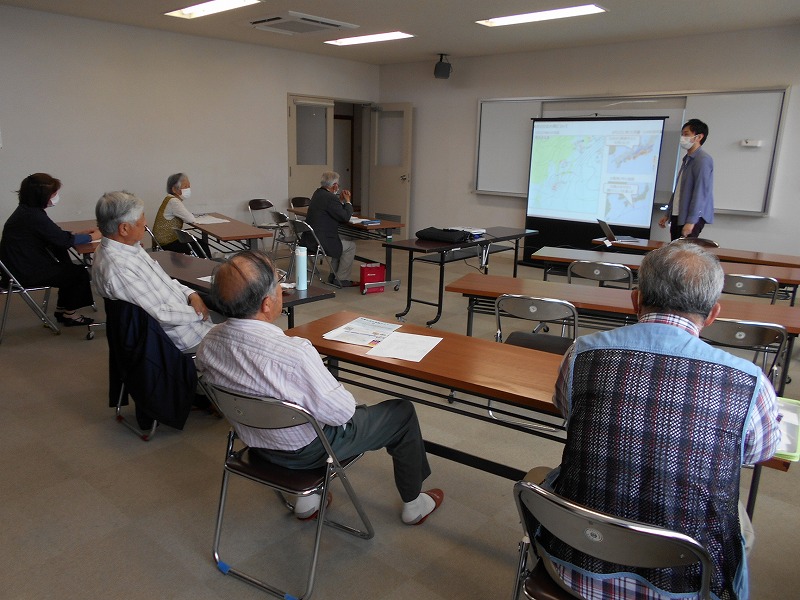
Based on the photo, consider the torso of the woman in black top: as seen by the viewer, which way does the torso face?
to the viewer's right

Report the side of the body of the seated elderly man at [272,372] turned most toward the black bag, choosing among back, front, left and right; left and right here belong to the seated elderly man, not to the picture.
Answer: front

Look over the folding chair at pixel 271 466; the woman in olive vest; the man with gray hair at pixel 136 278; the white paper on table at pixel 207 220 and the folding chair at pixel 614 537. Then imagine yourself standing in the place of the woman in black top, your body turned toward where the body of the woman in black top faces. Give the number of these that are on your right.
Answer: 3

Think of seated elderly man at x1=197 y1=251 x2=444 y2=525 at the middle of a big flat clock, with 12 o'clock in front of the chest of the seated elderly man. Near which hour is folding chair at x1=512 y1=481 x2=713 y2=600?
The folding chair is roughly at 3 o'clock from the seated elderly man.

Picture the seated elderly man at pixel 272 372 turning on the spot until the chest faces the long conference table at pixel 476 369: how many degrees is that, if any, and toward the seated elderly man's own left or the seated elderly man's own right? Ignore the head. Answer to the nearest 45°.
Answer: approximately 45° to the seated elderly man's own right

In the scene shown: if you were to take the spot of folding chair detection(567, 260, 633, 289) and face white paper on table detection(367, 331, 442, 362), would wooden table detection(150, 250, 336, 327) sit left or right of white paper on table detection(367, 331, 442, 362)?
right

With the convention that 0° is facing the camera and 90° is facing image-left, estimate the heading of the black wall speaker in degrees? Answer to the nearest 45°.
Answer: approximately 0°

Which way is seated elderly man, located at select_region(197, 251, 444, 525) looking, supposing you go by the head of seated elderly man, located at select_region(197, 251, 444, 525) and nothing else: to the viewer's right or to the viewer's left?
to the viewer's right

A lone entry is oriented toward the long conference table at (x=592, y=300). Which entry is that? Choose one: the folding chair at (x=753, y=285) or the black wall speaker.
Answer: the black wall speaker

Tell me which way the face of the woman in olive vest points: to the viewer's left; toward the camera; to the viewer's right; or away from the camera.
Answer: to the viewer's right

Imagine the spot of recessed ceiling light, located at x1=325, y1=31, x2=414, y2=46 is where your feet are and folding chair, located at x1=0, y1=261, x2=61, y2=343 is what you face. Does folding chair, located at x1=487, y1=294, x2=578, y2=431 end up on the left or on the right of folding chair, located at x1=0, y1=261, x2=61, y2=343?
left

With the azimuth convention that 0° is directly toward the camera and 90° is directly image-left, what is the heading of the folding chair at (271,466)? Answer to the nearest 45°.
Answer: approximately 225°

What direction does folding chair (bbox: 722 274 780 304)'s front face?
away from the camera

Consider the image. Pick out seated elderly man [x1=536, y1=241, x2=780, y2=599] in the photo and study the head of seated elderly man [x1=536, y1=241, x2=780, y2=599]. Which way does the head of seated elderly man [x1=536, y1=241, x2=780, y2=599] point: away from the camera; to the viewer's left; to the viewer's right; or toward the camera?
away from the camera

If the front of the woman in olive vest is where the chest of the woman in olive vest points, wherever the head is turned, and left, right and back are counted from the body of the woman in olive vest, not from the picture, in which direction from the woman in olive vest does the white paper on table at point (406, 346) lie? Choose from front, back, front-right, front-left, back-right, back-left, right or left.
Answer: right

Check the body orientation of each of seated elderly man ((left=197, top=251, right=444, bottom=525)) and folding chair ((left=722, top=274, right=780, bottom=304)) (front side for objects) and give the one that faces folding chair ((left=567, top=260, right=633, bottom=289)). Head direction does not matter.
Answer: the seated elderly man

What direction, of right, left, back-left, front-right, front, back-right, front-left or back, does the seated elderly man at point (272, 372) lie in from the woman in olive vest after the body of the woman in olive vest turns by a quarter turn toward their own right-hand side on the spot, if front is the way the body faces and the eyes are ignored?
front

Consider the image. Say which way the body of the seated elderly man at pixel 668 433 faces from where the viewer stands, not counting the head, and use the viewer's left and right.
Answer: facing away from the viewer

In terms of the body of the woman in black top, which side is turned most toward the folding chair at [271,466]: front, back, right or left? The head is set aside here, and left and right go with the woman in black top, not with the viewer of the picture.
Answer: right

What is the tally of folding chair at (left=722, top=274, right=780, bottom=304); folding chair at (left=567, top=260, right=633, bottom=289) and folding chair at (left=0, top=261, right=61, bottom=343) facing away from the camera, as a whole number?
2

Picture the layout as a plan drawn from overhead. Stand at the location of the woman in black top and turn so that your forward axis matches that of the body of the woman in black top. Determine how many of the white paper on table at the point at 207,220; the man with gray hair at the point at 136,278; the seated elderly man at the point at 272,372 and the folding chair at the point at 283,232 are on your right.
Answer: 2
